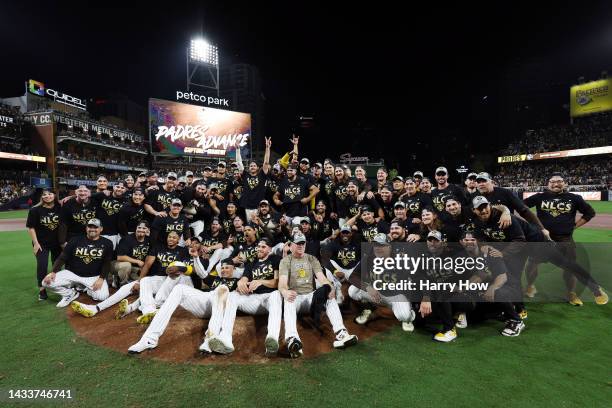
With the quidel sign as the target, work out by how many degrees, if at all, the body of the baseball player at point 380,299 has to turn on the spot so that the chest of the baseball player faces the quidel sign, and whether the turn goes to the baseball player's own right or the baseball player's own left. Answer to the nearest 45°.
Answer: approximately 135° to the baseball player's own right

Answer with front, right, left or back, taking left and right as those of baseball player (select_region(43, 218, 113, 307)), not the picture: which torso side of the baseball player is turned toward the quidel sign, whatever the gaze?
back

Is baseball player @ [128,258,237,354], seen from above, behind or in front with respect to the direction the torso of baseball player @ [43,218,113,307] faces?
in front

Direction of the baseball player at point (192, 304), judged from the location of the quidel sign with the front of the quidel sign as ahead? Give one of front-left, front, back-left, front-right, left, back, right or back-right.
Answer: front-right

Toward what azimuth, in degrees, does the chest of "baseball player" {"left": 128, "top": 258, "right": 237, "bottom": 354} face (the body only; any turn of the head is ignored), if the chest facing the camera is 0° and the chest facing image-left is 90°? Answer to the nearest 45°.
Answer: approximately 45°

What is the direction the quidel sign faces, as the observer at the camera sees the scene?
facing the viewer and to the right of the viewer

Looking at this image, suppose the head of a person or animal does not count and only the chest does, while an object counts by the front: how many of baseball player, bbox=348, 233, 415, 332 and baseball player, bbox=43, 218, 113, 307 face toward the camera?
2

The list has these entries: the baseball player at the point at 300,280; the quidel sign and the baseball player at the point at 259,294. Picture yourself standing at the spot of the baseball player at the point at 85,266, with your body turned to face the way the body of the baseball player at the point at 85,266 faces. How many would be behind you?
1

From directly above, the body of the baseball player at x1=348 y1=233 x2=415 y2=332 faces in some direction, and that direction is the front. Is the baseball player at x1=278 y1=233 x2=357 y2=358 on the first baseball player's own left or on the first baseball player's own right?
on the first baseball player's own right

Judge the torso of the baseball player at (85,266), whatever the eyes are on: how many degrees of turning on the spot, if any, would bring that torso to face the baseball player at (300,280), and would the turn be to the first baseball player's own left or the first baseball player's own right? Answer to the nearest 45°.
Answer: approximately 45° to the first baseball player's own left

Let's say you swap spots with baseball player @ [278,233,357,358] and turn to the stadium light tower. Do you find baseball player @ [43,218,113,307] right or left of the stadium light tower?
left

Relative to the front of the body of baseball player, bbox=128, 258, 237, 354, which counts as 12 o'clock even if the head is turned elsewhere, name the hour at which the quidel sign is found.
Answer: The quidel sign is roughly at 4 o'clock from the baseball player.

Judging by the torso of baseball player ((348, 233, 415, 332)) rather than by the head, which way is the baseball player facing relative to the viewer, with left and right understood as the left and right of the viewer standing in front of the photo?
facing the viewer

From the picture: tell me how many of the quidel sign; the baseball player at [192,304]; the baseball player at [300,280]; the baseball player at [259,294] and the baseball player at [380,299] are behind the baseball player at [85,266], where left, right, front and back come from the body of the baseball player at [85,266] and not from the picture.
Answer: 1
